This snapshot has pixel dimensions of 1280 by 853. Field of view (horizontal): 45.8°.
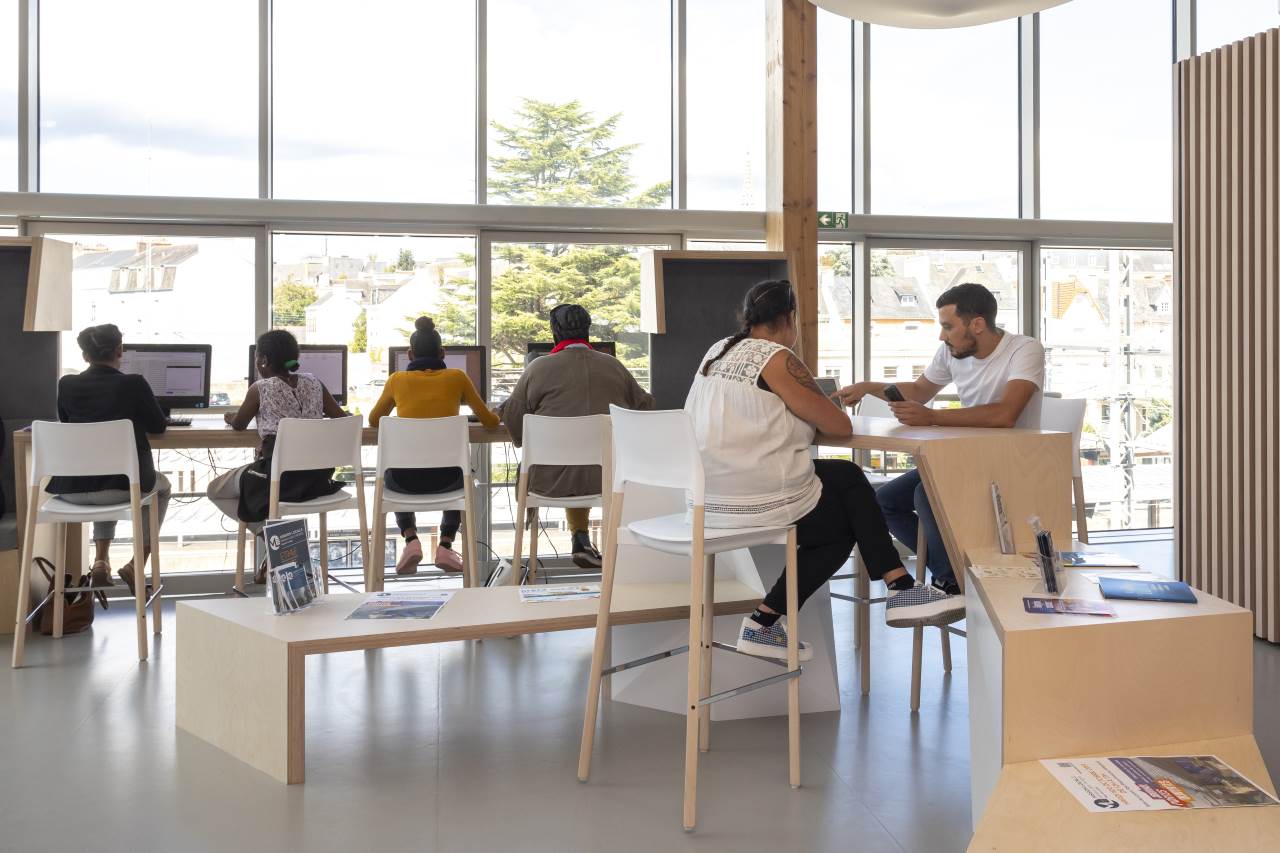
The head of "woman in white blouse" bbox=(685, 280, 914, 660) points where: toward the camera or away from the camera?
away from the camera

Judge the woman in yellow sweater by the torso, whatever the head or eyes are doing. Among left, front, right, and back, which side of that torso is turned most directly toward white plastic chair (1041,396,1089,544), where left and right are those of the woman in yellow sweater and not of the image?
right

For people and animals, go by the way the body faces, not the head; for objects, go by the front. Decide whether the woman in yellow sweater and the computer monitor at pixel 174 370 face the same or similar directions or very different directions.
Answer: very different directions

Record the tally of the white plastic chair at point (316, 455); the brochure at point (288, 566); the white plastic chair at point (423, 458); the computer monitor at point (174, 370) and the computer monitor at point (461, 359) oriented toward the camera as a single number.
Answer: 3

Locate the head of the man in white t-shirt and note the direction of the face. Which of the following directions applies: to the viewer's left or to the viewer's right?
to the viewer's left

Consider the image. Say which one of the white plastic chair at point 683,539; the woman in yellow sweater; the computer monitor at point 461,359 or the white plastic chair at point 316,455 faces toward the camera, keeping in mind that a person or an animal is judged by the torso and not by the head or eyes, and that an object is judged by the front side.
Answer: the computer monitor

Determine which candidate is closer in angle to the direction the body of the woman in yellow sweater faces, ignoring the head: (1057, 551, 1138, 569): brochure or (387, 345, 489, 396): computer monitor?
the computer monitor

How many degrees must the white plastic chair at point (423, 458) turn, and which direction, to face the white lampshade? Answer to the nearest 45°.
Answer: approximately 135° to its right

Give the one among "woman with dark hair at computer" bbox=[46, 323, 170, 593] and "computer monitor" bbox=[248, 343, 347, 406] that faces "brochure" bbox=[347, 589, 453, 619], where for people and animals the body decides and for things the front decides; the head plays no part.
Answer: the computer monitor

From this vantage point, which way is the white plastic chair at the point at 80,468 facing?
away from the camera

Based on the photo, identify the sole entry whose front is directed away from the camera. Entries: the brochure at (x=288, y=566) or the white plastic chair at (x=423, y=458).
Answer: the white plastic chair

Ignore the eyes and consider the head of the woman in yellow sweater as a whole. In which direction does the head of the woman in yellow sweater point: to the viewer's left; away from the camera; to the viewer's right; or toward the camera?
away from the camera

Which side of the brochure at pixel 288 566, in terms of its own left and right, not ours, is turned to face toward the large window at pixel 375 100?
back

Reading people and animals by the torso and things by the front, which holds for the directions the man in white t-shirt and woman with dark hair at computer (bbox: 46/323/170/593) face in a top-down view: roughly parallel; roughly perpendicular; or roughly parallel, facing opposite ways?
roughly perpendicular
